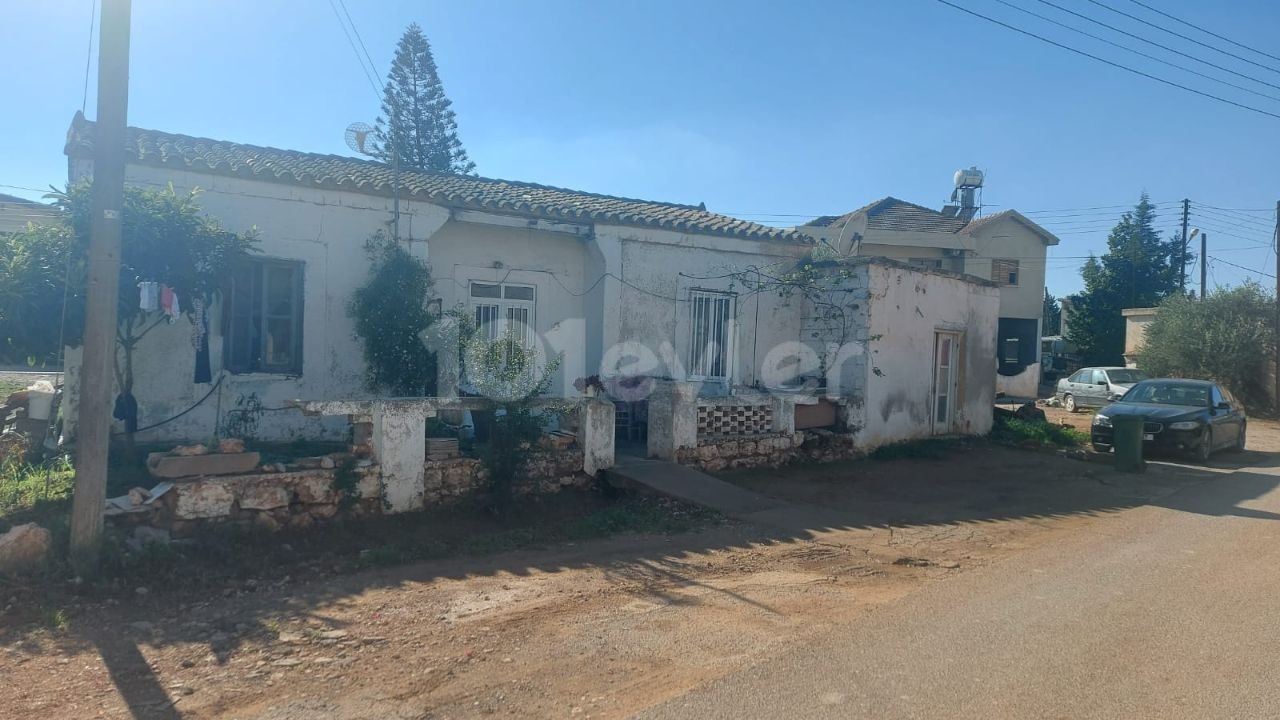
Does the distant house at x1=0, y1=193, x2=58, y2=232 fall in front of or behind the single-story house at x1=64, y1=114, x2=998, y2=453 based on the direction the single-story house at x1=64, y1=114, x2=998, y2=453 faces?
behind

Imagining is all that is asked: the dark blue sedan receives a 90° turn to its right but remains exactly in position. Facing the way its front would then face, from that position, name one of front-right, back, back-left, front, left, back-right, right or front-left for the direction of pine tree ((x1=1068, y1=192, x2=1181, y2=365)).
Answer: front-right

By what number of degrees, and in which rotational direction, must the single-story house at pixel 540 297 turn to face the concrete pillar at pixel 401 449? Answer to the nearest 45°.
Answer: approximately 45° to its right

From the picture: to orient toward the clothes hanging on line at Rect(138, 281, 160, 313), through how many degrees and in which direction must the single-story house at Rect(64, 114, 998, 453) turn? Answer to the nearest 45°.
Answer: approximately 90° to its right

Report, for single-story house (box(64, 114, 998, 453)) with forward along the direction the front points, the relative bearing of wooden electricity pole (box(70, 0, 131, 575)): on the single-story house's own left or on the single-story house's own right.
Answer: on the single-story house's own right

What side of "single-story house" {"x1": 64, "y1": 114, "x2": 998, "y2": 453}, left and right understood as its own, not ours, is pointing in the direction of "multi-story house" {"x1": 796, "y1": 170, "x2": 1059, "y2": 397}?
left

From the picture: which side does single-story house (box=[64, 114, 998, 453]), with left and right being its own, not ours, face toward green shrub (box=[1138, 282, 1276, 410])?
left

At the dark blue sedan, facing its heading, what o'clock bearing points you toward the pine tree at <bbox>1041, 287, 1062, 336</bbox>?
The pine tree is roughly at 4 o'clock from the dark blue sedan.

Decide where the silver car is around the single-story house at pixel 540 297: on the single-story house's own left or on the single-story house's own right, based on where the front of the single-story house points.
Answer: on the single-story house's own left

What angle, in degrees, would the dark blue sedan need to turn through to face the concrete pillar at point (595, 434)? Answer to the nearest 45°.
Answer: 0° — it already faces it

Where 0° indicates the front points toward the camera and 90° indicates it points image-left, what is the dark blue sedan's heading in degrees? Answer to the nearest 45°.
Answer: approximately 45°

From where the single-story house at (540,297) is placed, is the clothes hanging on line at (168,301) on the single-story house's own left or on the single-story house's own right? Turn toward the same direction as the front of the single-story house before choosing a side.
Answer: on the single-story house's own right

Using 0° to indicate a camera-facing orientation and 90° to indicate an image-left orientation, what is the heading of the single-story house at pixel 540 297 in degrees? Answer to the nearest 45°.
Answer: approximately 315°
